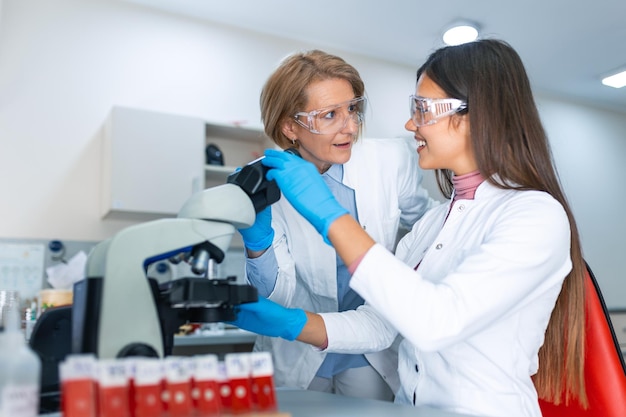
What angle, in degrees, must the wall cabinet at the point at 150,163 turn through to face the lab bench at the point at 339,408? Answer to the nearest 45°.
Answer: approximately 45° to its right

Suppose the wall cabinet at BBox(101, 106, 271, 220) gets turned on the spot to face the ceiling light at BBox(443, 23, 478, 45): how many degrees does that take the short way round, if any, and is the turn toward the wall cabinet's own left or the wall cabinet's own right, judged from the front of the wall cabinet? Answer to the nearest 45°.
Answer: approximately 45° to the wall cabinet's own left

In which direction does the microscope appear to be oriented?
to the viewer's right

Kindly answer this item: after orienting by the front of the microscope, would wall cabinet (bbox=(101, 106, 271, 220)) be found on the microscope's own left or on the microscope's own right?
on the microscope's own left

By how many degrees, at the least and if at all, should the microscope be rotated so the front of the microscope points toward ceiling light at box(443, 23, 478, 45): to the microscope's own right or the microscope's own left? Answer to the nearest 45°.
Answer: approximately 45° to the microscope's own left

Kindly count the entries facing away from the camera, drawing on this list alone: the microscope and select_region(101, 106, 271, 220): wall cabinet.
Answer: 0

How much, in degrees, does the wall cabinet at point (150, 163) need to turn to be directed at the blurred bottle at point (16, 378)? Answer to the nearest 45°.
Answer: approximately 45° to its right

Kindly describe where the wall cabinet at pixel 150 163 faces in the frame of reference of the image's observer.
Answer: facing the viewer and to the right of the viewer
